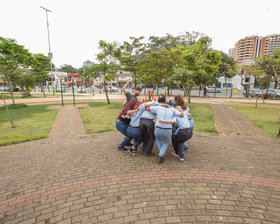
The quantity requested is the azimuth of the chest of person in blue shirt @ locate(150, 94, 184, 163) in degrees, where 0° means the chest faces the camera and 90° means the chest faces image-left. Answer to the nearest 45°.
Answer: approximately 180°

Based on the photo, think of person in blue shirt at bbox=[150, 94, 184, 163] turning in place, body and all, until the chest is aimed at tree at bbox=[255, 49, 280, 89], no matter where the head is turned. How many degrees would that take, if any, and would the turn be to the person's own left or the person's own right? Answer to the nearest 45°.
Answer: approximately 45° to the person's own right

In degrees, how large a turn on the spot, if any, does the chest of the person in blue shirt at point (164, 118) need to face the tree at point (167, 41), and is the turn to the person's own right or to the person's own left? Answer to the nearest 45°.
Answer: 0° — they already face it

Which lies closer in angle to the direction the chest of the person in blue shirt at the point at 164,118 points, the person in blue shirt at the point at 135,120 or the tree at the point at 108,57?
the tree

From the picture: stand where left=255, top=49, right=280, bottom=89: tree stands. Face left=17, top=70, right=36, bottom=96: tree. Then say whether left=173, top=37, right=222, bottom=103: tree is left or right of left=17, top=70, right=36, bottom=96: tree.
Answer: left

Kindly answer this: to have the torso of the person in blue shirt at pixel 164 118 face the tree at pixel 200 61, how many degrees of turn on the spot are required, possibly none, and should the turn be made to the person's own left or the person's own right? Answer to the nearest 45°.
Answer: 0° — they already face it

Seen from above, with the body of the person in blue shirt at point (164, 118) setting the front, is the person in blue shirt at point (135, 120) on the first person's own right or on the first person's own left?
on the first person's own left

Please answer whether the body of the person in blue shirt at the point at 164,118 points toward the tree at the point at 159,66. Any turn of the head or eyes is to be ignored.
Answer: yes

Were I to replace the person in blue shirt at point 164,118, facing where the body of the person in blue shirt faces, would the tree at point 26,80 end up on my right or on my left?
on my left

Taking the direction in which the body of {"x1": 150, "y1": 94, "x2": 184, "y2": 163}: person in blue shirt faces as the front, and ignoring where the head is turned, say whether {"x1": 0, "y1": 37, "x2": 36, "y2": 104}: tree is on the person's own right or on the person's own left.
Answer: on the person's own left
